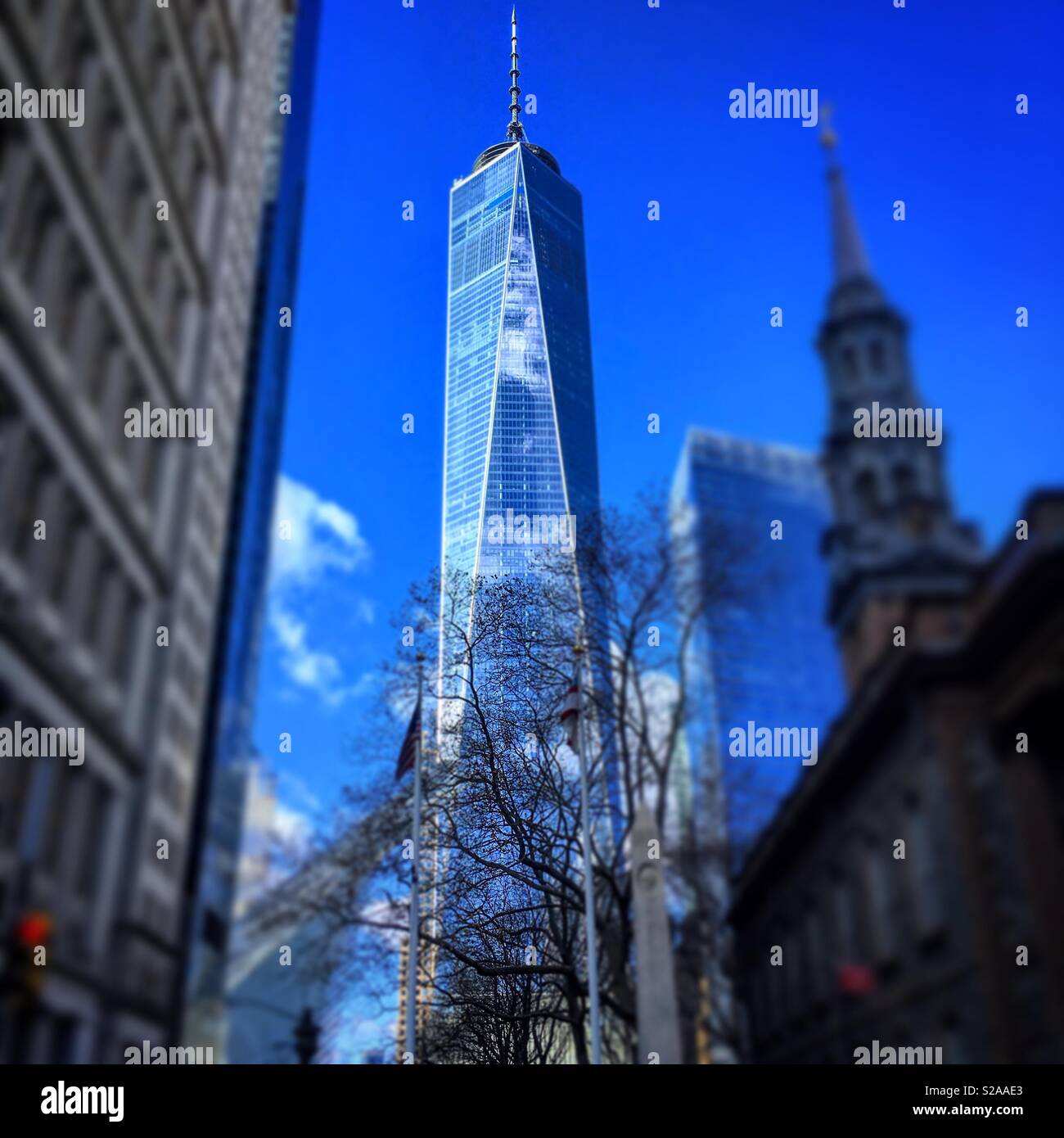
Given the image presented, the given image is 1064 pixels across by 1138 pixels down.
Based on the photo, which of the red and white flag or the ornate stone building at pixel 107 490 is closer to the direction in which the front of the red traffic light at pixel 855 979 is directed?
the ornate stone building

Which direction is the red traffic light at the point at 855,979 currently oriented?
toward the camera

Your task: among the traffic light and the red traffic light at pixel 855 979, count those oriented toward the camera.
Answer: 2

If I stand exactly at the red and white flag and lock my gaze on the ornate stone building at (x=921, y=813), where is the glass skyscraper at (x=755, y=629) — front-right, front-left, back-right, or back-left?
front-left

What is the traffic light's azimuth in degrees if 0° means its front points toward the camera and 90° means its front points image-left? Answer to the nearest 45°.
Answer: approximately 0°

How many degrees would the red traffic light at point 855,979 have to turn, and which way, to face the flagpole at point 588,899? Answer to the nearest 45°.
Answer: approximately 135° to its right

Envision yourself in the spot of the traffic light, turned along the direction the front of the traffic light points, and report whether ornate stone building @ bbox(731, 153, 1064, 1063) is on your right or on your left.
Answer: on your left
